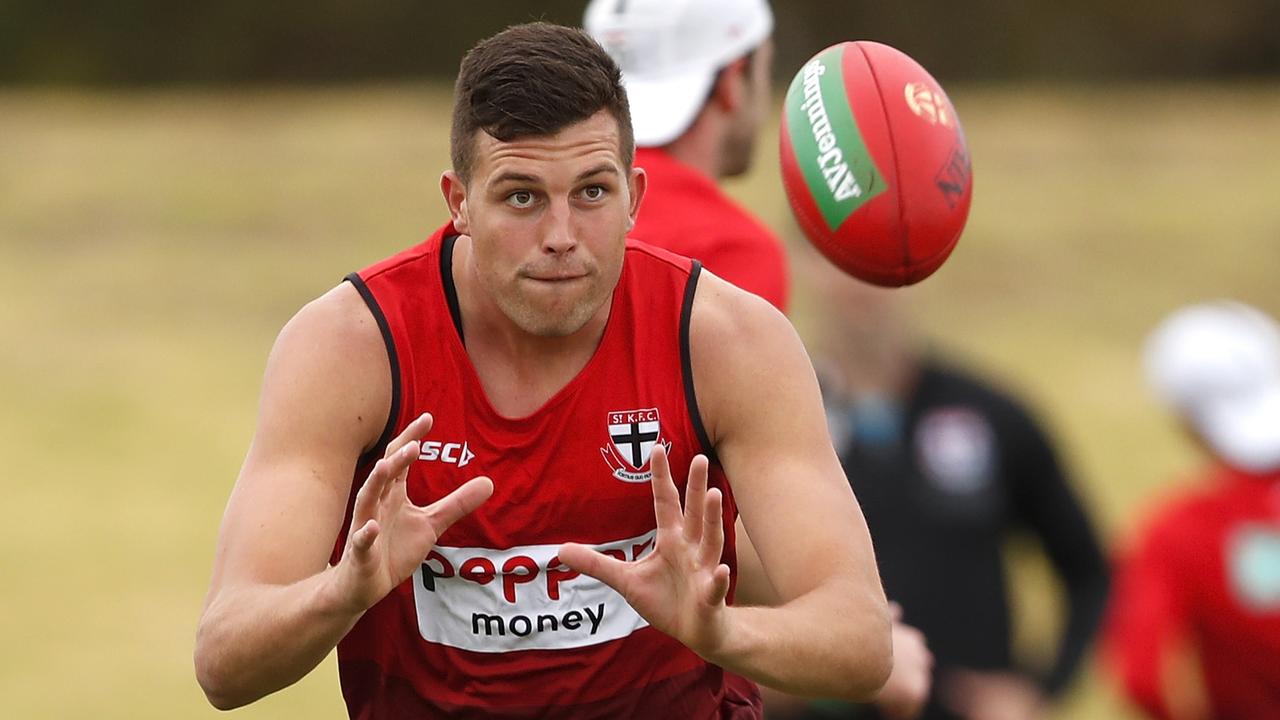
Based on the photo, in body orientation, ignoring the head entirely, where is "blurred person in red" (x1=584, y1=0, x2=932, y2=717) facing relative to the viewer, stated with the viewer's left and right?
facing away from the viewer and to the right of the viewer

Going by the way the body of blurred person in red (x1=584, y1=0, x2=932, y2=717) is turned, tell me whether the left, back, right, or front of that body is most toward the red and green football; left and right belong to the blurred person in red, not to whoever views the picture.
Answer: right

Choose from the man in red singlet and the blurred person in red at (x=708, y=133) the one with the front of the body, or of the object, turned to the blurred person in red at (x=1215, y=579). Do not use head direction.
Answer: the blurred person in red at (x=708, y=133)

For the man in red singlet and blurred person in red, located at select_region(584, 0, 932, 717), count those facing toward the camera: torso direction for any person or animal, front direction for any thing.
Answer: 1

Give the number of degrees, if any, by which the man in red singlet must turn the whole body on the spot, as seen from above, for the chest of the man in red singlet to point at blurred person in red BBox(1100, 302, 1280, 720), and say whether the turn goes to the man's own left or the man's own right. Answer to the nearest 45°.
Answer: approximately 135° to the man's own left

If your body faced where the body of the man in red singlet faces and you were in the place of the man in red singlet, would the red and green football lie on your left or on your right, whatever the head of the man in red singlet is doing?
on your left

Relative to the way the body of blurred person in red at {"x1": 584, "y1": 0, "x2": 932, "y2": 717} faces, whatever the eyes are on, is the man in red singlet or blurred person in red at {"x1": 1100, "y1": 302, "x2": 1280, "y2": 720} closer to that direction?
the blurred person in red

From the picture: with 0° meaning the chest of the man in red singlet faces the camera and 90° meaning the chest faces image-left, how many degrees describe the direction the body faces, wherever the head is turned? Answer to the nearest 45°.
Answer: approximately 0°
